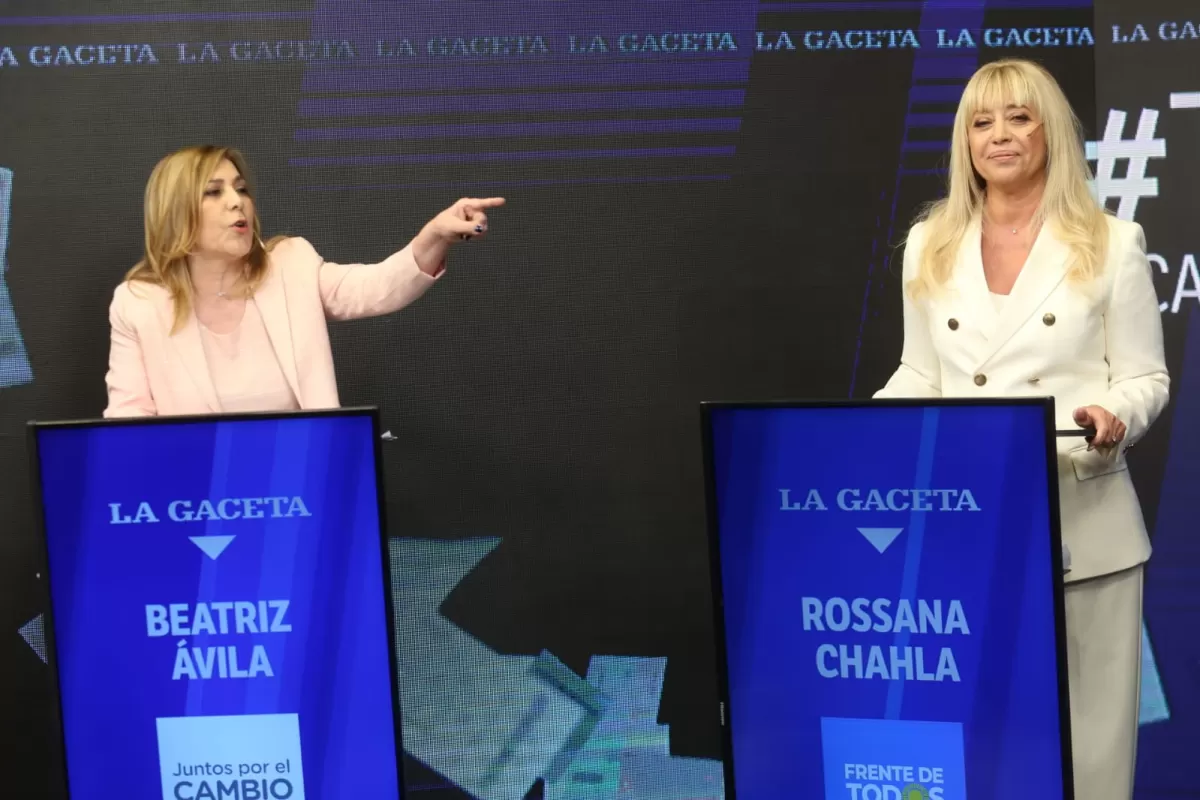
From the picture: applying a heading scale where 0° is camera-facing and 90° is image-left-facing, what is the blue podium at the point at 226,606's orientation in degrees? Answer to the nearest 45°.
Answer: approximately 0°

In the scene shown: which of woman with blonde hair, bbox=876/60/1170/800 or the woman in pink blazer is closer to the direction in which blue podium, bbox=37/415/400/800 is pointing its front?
the woman with blonde hair

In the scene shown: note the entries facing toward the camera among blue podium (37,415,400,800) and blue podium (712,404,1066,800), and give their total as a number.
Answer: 2

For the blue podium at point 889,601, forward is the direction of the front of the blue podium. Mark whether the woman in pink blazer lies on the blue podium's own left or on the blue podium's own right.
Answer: on the blue podium's own right

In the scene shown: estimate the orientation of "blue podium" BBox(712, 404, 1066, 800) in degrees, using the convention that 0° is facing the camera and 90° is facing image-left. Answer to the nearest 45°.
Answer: approximately 0°

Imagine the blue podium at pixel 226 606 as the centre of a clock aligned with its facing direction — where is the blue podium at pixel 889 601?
the blue podium at pixel 889 601 is roughly at 10 o'clock from the blue podium at pixel 226 606.

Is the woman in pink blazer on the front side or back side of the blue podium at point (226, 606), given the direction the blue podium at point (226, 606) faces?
on the back side

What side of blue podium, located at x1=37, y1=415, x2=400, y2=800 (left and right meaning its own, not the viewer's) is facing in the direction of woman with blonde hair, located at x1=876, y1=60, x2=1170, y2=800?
left

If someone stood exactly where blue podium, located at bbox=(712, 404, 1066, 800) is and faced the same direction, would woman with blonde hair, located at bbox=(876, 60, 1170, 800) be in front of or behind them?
behind

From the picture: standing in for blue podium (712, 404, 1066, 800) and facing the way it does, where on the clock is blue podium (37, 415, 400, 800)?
blue podium (37, 415, 400, 800) is roughly at 3 o'clock from blue podium (712, 404, 1066, 800).
